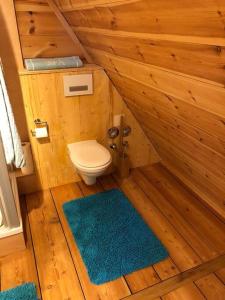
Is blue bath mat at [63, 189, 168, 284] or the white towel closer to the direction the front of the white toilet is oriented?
the blue bath mat

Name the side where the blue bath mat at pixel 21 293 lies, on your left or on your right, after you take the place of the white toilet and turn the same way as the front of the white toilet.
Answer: on your right

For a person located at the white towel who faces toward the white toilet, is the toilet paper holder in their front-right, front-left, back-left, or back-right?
front-left

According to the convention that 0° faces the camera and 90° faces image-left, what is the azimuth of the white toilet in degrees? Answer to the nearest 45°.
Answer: approximately 315°

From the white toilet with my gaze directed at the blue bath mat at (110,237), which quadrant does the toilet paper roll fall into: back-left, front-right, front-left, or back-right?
back-right

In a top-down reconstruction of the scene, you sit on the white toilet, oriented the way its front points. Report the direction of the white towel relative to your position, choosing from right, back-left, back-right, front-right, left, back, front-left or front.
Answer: right
